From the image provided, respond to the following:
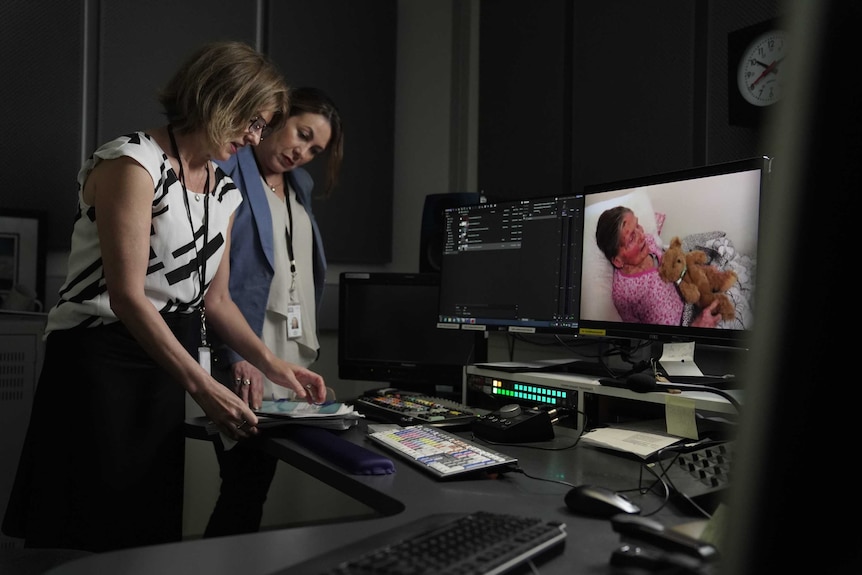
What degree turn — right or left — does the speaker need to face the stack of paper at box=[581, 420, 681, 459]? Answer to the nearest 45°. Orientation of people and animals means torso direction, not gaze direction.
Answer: approximately 45° to its left

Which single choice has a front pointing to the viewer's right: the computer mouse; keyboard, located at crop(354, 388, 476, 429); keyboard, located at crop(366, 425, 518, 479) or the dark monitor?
the computer mouse

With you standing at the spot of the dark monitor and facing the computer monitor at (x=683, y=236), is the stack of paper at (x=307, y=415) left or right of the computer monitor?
right

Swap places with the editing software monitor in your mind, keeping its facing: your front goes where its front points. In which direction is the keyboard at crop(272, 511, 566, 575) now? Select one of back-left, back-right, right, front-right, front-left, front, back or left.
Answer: front-left

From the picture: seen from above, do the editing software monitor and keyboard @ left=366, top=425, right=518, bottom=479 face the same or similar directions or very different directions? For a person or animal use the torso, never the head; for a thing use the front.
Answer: same or similar directions

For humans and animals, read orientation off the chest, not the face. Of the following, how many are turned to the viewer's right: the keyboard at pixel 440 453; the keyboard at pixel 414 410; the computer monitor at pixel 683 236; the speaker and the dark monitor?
0

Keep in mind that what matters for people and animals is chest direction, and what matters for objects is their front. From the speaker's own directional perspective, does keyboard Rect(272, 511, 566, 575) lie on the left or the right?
on its left

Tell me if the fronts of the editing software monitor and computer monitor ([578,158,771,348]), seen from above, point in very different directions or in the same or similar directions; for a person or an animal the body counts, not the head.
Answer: same or similar directions

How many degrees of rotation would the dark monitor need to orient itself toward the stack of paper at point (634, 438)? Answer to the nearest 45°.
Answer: approximately 90° to its left

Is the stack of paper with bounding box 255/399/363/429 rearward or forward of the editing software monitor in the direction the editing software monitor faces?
forward

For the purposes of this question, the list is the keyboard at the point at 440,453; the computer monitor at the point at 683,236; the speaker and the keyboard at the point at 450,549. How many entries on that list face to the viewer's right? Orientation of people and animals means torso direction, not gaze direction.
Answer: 0

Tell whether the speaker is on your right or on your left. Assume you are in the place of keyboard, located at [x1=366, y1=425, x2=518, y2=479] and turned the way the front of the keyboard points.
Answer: on your right

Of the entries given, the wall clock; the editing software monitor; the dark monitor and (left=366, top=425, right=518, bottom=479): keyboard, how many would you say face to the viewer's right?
0

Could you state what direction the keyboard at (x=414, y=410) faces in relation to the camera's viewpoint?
facing the viewer and to the left of the viewer
